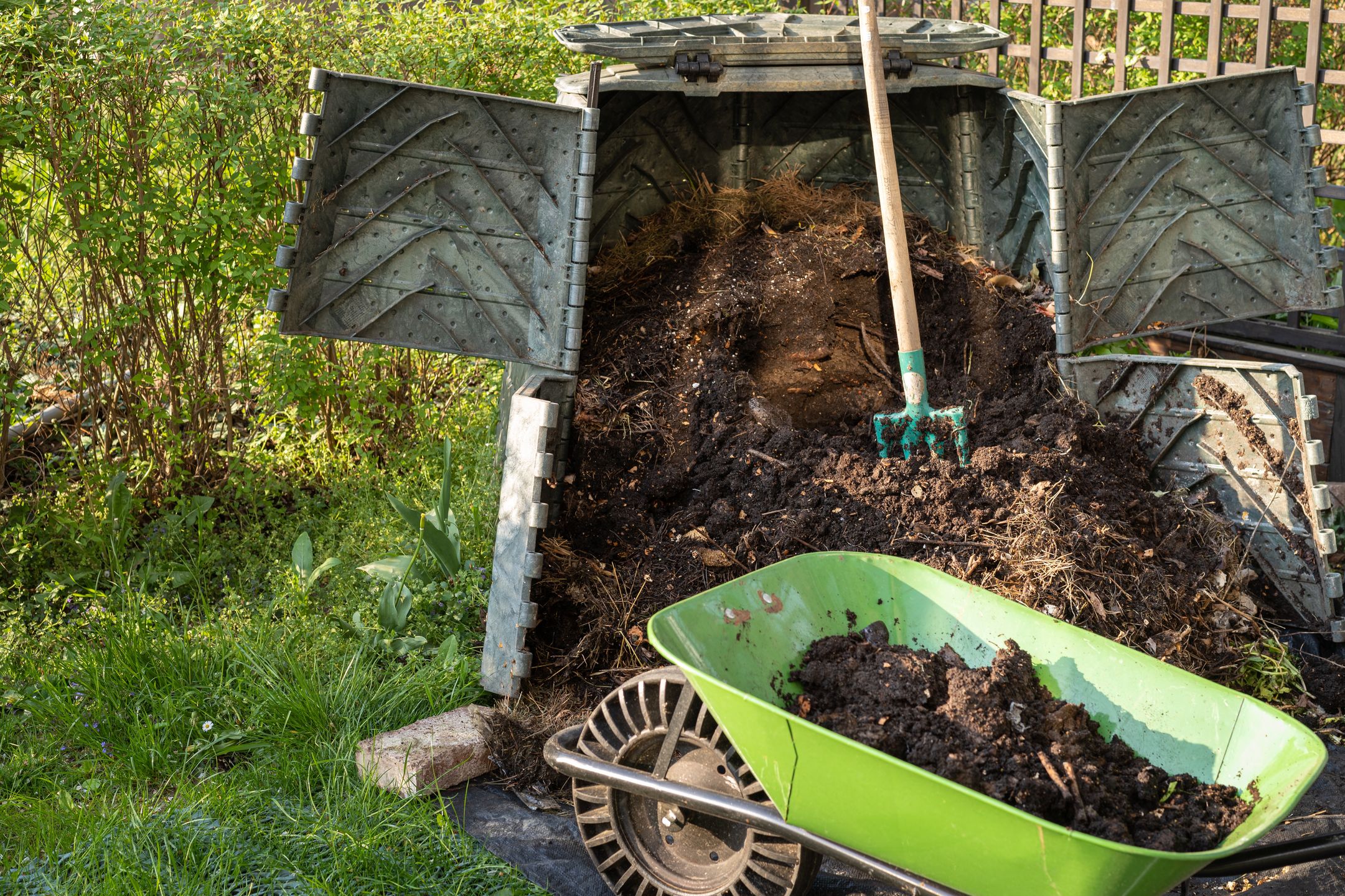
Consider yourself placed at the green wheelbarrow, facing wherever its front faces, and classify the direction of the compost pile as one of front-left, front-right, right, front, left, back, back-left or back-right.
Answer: right

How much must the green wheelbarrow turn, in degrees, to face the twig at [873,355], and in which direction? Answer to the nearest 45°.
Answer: approximately 90° to its right

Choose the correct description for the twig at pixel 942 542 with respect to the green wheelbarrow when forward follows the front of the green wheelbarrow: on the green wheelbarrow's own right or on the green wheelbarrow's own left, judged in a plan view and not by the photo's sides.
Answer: on the green wheelbarrow's own right

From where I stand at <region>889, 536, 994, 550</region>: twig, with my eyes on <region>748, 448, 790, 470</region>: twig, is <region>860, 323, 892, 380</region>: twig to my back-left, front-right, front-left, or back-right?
front-right

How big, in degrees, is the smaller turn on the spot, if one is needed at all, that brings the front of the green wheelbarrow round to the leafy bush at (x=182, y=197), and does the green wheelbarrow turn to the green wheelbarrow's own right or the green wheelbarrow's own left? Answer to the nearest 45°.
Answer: approximately 45° to the green wheelbarrow's own right

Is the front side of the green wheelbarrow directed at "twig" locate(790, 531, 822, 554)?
no

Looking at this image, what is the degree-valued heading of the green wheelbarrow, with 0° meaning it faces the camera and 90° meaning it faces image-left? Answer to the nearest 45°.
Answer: approximately 90°

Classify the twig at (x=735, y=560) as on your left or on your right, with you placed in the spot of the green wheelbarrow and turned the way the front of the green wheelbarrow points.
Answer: on your right

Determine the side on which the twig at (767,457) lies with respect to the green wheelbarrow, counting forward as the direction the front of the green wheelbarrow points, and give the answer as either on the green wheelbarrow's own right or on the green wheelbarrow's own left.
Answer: on the green wheelbarrow's own right

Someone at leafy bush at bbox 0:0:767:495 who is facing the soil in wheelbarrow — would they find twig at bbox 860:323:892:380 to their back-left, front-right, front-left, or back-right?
front-left
